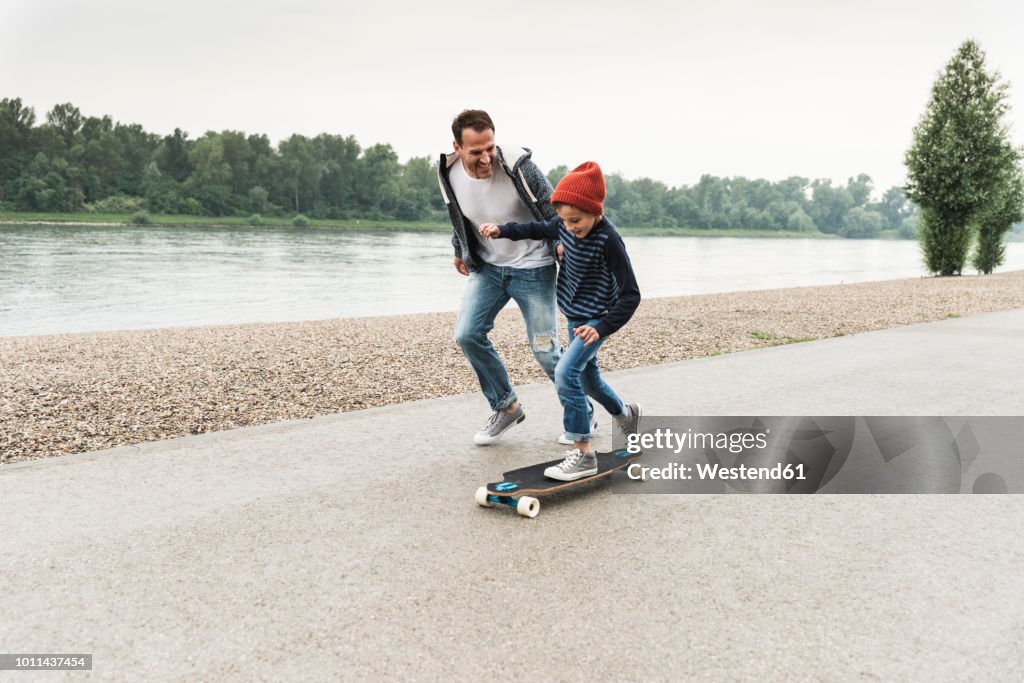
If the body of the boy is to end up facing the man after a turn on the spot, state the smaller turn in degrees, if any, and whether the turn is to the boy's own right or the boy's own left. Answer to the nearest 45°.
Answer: approximately 90° to the boy's own right

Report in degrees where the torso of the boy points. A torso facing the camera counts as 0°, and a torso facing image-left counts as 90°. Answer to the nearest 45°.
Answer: approximately 45°

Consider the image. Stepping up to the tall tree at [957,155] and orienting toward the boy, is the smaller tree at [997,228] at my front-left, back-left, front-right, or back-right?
back-left

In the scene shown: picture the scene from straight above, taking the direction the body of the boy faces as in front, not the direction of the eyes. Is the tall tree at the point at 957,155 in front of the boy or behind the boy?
behind
